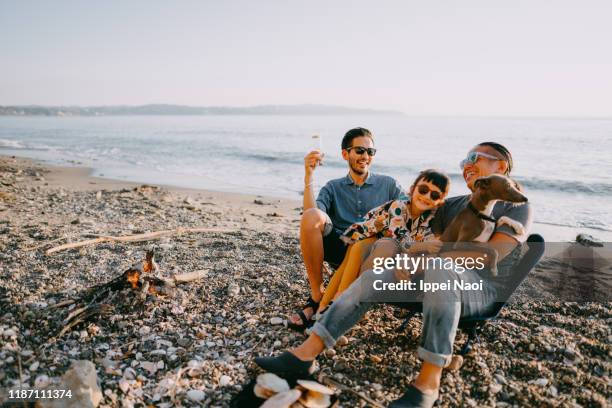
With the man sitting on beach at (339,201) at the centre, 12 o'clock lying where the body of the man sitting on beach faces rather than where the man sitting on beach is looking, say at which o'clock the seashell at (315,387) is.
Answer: The seashell is roughly at 12 o'clock from the man sitting on beach.

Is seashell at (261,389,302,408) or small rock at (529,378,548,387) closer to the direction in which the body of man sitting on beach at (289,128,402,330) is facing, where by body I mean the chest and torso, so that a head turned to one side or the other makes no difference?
the seashell

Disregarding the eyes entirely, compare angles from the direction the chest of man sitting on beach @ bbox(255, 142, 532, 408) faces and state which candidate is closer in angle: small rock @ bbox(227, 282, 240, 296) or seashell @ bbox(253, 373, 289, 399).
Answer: the seashell

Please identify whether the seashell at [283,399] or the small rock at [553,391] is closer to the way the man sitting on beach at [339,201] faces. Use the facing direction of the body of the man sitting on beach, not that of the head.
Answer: the seashell

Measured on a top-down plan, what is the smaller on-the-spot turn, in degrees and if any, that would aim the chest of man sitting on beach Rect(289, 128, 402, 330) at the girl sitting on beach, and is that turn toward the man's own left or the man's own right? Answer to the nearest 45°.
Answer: approximately 45° to the man's own left

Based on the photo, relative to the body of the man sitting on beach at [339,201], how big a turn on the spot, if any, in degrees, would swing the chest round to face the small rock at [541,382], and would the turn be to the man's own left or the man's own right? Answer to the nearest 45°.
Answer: approximately 45° to the man's own left

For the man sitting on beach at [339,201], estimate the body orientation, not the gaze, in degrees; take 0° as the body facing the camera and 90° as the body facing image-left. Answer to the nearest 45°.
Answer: approximately 0°

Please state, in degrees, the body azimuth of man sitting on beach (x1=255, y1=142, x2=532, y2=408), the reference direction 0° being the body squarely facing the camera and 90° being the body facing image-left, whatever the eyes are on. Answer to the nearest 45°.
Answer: approximately 45°

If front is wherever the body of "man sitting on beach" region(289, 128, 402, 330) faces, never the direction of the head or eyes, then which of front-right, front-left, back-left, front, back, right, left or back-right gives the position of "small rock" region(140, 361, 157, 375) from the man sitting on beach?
front-right

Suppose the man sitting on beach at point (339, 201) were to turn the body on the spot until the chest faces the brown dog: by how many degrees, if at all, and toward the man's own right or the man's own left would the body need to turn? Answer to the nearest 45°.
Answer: approximately 45° to the man's own left
